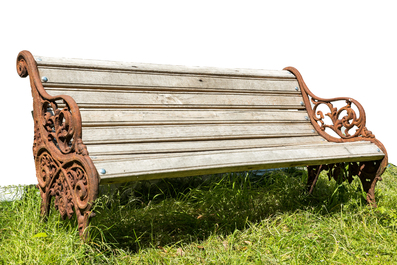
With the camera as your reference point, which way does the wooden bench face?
facing the viewer and to the right of the viewer
